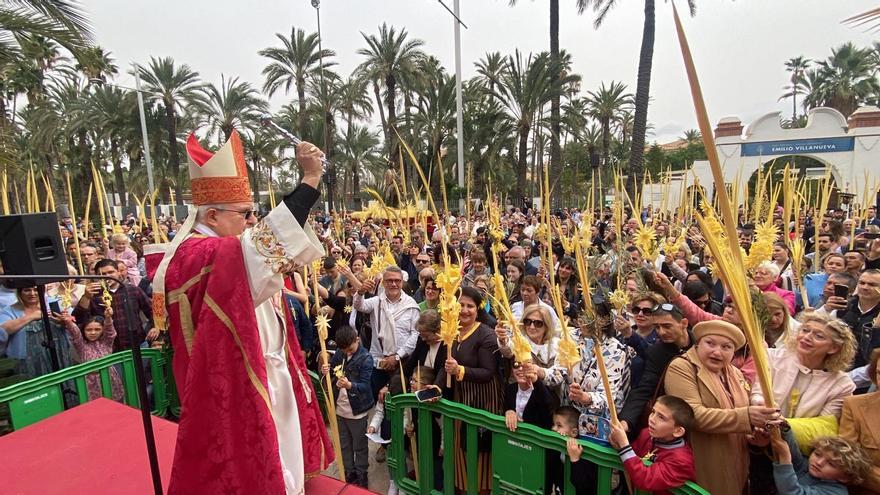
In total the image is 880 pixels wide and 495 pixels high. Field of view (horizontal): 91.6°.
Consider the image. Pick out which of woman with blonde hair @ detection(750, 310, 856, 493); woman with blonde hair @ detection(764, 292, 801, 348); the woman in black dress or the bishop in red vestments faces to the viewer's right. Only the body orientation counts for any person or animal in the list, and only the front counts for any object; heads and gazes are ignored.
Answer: the bishop in red vestments

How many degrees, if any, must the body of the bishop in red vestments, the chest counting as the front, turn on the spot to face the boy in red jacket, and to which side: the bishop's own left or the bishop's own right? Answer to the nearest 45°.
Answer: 0° — they already face them

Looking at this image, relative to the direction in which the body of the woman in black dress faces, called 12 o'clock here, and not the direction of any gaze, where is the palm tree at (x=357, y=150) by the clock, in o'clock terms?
The palm tree is roughly at 4 o'clock from the woman in black dress.

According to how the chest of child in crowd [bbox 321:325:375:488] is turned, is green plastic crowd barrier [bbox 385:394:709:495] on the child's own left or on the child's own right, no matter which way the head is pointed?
on the child's own left

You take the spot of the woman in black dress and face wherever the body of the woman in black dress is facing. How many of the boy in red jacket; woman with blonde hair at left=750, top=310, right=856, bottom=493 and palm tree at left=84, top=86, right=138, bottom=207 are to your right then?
1

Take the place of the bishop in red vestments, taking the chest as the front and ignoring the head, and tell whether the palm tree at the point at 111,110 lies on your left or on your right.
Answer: on your left

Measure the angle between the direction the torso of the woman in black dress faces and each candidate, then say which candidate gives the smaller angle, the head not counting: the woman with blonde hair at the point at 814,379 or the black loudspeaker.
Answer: the black loudspeaker

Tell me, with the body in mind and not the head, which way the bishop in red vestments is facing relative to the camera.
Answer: to the viewer's right

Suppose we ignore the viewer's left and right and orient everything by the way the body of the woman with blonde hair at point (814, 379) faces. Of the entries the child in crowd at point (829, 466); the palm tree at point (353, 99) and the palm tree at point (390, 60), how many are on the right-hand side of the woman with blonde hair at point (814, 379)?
2

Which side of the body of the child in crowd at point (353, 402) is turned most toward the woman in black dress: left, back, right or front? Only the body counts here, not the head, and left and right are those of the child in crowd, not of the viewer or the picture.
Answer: left

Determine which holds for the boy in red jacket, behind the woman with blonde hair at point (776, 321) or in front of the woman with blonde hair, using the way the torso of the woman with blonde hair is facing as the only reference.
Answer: in front

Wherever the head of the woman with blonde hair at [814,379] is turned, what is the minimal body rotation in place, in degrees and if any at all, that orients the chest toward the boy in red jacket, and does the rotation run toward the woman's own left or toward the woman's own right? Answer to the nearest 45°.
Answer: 0° — they already face them

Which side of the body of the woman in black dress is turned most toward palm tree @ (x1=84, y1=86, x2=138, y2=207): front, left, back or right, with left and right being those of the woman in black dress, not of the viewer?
right
